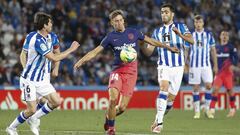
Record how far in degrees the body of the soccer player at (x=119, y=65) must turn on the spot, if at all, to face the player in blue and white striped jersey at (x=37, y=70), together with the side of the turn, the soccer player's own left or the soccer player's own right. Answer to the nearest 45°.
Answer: approximately 90° to the soccer player's own right

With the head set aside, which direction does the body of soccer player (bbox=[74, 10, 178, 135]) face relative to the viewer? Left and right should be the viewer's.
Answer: facing the viewer

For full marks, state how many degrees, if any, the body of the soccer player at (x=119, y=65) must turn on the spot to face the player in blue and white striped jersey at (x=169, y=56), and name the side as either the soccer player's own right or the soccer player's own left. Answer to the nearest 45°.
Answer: approximately 135° to the soccer player's own left

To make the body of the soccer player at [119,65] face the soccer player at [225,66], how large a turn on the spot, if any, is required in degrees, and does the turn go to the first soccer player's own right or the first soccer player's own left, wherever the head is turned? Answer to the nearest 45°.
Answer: approximately 135° to the first soccer player's own left

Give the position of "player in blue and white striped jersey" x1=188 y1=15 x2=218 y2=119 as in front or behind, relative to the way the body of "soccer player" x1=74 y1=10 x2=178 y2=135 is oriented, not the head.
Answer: behind

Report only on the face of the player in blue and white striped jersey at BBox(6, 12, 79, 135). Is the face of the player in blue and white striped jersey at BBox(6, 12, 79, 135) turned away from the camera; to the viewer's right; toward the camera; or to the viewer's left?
to the viewer's right
